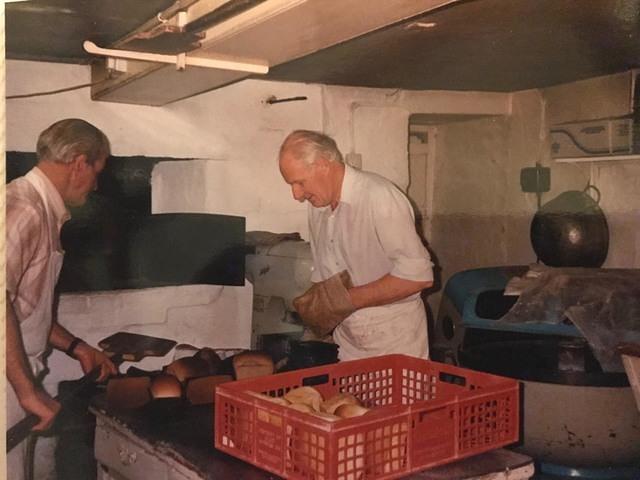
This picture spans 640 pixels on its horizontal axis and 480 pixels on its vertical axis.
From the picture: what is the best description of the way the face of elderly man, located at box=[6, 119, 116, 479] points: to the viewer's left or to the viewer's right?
to the viewer's right

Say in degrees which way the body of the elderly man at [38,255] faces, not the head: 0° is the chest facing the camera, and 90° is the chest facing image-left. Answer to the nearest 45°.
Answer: approximately 270°

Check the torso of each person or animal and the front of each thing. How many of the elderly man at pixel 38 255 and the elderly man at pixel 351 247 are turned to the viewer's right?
1

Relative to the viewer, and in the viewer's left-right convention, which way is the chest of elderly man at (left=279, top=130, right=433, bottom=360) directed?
facing the viewer and to the left of the viewer

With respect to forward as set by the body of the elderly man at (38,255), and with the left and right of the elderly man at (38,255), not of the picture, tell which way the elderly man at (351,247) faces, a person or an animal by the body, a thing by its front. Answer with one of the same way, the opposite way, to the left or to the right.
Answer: the opposite way

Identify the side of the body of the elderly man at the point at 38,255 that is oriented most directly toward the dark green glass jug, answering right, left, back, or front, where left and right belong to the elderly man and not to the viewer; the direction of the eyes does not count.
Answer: front

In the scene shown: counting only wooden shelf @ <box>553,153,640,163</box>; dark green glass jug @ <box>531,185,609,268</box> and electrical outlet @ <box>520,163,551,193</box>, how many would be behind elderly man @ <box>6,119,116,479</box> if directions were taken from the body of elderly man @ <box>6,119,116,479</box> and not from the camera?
0

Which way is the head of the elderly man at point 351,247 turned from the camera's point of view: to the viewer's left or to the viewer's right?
to the viewer's left
